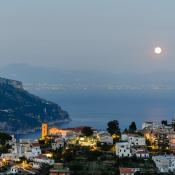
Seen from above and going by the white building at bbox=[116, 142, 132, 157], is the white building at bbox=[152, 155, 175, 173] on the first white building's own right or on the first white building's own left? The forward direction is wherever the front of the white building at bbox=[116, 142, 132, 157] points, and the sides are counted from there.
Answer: on the first white building's own left

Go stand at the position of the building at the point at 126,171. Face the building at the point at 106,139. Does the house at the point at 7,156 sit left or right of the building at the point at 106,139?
left

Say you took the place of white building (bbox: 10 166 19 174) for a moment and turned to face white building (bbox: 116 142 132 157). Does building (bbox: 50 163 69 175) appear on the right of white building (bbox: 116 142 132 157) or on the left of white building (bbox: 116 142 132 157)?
right

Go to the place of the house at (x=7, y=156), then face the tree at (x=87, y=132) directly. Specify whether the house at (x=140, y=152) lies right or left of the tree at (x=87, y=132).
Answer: right

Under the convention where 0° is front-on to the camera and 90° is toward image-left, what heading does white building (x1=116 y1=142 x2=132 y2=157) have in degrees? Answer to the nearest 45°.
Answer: approximately 0°

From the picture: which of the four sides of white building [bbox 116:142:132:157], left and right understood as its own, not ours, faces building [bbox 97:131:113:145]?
back

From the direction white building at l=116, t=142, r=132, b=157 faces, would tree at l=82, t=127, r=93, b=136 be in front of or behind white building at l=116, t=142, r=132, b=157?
behind

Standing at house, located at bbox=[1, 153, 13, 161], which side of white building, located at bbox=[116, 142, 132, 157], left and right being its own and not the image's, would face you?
right
